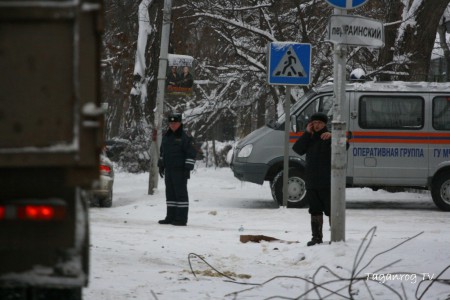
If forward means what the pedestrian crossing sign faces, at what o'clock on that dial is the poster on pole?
The poster on pole is roughly at 5 o'clock from the pedestrian crossing sign.

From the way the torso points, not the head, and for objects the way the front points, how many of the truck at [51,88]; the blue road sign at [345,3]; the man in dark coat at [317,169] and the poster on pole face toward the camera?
3

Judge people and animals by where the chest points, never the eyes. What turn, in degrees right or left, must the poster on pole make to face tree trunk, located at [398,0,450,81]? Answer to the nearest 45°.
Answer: approximately 90° to its left

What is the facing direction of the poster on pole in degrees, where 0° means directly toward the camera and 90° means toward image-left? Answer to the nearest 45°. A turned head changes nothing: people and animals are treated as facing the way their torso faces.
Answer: approximately 0°

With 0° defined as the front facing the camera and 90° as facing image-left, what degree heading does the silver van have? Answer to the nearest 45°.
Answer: approximately 90°
